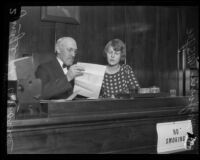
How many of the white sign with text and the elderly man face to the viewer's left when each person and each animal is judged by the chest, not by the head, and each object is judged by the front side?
0

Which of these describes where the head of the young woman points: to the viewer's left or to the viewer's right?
to the viewer's left

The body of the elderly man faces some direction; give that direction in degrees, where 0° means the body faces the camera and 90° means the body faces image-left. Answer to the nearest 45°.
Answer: approximately 315°

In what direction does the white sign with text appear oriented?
toward the camera
